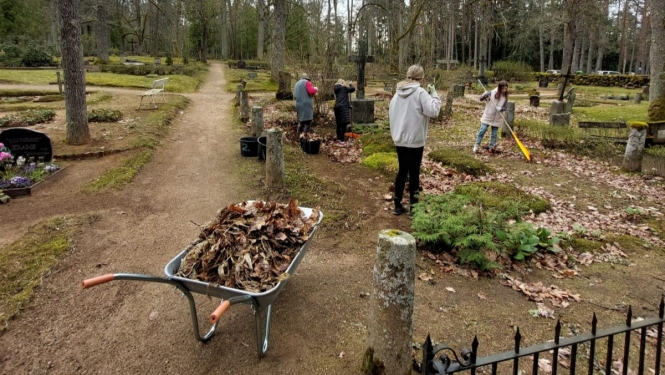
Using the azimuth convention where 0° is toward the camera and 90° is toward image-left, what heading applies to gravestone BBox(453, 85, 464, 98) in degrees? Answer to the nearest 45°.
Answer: approximately 0°

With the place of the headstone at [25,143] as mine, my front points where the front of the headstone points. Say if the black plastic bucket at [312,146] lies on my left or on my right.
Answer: on my left

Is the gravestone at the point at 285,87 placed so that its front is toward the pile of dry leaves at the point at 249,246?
yes

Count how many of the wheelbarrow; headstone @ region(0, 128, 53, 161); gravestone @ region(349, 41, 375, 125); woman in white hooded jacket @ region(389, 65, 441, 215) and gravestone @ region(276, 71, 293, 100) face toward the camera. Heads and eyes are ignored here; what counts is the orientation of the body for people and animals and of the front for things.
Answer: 3

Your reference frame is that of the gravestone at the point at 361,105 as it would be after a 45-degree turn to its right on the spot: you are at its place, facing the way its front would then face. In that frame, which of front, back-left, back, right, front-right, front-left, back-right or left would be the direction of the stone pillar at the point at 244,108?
front-right

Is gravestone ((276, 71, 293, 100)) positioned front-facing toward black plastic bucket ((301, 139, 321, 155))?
yes

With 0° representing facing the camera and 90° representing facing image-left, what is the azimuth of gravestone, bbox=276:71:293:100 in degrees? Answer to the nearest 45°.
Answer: approximately 0°

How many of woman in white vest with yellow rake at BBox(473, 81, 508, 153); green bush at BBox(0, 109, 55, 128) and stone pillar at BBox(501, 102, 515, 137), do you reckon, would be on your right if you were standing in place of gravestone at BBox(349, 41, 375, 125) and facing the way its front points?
1

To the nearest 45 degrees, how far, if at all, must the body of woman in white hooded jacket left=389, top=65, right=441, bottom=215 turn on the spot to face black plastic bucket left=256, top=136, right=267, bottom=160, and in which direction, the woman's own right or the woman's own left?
approximately 90° to the woman's own left
